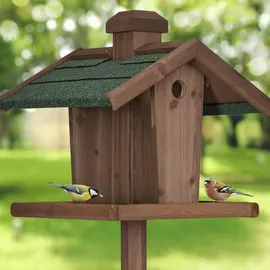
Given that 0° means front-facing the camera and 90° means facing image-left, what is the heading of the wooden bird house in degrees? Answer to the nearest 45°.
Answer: approximately 315°

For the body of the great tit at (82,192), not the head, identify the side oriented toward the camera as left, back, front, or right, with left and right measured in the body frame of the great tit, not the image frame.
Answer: right

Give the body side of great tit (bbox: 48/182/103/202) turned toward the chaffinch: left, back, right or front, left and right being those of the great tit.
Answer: front
